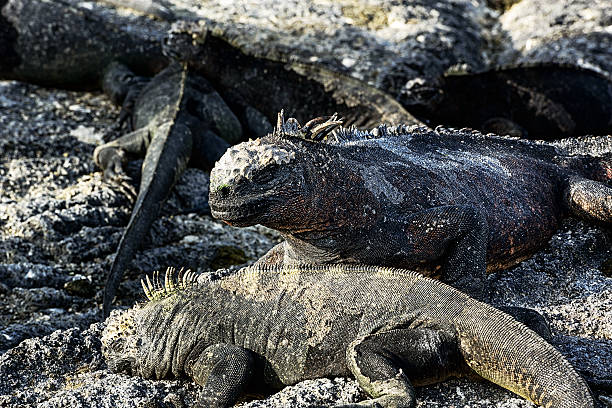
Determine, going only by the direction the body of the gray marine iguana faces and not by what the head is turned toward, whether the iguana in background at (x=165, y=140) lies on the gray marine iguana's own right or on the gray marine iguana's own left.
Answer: on the gray marine iguana's own right

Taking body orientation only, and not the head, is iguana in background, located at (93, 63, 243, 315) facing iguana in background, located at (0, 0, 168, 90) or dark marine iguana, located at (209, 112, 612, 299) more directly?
the iguana in background

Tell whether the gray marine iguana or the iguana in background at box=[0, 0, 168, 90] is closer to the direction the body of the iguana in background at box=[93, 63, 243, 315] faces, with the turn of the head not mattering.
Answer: the iguana in background

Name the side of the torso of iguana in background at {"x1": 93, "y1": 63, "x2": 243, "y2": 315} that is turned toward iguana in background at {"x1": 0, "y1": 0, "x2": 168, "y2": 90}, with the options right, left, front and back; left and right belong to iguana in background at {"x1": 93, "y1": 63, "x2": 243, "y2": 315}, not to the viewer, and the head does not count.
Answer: front

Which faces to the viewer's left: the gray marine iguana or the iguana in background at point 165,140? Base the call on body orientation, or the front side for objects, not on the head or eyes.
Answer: the gray marine iguana

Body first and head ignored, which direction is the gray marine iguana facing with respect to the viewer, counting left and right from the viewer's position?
facing to the left of the viewer

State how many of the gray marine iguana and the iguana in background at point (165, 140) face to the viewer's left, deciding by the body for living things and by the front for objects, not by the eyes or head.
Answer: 1

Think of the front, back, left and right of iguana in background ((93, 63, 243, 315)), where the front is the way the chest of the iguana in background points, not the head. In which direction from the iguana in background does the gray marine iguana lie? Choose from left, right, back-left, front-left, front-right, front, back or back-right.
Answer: back

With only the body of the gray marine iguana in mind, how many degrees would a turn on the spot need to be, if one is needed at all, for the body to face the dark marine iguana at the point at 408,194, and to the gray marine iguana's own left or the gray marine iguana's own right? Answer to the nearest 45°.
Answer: approximately 90° to the gray marine iguana's own right

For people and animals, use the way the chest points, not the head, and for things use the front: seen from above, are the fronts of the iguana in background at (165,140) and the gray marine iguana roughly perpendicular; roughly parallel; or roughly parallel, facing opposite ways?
roughly perpendicular

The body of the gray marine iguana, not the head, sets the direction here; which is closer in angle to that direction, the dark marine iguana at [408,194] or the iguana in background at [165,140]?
the iguana in background

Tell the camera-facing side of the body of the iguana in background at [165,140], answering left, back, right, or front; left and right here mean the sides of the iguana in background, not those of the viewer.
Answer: back
